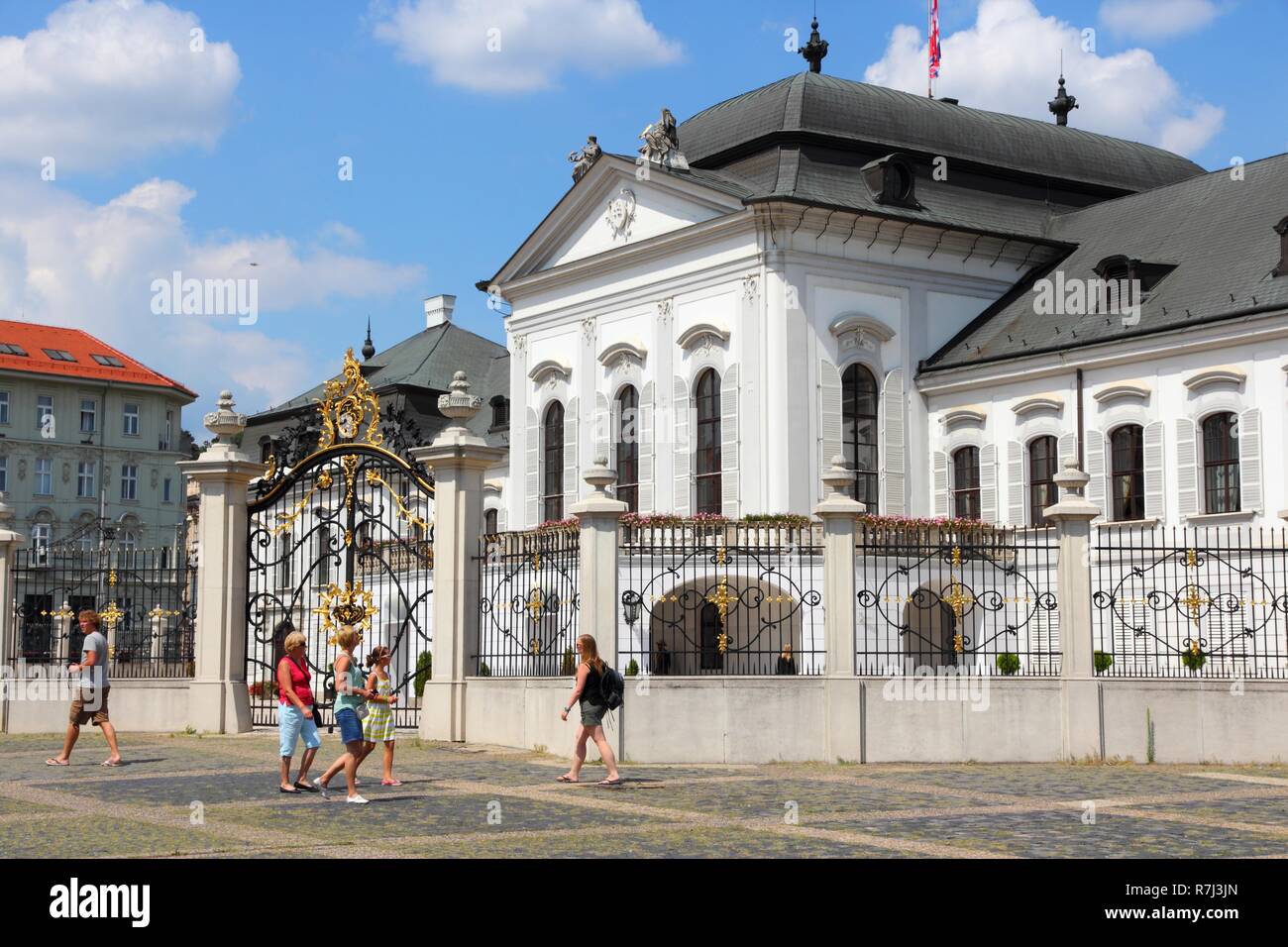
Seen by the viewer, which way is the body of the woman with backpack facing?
to the viewer's left

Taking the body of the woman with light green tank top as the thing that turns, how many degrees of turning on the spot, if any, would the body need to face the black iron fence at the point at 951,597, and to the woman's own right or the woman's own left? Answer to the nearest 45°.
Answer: approximately 45° to the woman's own left

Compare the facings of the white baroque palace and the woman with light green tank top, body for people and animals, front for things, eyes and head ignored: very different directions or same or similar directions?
very different directions

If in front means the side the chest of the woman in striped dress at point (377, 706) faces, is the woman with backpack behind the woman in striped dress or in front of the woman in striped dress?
in front

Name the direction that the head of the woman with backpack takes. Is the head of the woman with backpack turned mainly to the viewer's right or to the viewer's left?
to the viewer's left

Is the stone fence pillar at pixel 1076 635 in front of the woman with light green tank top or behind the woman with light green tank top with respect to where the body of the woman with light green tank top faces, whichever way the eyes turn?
in front

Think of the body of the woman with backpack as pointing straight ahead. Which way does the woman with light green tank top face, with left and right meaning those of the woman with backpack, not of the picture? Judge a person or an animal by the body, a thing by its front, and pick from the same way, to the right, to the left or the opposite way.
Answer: the opposite way

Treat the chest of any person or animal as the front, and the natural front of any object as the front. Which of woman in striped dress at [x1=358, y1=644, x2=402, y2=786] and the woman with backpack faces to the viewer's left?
the woman with backpack

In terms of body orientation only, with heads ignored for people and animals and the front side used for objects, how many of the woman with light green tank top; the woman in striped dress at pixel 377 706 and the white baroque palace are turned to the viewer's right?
2

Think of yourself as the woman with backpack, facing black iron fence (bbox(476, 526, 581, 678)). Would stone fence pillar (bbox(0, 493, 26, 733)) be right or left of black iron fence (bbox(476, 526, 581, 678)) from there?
left
